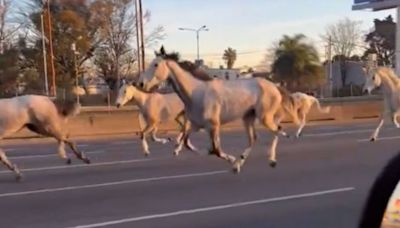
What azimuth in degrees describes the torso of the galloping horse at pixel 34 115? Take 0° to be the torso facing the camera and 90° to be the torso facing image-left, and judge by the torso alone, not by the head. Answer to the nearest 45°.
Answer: approximately 90°

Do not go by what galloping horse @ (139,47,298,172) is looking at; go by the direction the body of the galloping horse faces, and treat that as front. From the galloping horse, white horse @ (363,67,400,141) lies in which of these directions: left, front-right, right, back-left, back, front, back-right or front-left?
back-right

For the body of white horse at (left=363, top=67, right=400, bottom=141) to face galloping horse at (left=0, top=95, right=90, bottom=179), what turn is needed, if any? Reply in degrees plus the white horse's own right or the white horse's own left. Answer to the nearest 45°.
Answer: approximately 45° to the white horse's own left

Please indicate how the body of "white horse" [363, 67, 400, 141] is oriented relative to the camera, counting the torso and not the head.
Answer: to the viewer's left

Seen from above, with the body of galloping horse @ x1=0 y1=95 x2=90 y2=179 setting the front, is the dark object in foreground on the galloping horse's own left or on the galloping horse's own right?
on the galloping horse's own left

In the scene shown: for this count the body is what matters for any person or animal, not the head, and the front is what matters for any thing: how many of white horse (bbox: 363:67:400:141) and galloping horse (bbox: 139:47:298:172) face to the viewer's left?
2

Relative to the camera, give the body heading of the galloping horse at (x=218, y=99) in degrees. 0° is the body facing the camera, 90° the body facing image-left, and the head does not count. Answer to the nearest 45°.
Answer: approximately 90°

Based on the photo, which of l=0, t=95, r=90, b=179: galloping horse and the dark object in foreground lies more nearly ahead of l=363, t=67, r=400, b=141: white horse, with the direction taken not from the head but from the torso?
the galloping horse
